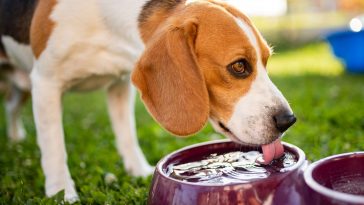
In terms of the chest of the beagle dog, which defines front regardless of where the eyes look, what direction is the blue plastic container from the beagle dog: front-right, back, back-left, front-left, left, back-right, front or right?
left

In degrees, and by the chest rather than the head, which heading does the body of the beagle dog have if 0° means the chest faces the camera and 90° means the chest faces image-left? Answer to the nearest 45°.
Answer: approximately 315°

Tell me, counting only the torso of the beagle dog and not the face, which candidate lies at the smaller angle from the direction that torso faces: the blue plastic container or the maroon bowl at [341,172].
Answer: the maroon bowl

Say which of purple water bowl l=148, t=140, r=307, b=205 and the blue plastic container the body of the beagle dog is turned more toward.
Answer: the purple water bowl

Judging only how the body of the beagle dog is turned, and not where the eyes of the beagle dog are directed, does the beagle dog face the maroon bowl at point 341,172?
yes

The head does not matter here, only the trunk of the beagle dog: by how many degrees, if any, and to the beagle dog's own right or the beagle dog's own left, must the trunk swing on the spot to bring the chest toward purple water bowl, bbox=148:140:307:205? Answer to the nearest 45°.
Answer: approximately 45° to the beagle dog's own right

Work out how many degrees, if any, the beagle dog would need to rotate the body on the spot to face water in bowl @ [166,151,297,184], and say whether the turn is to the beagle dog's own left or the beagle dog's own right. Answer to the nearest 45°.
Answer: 0° — it already faces it
